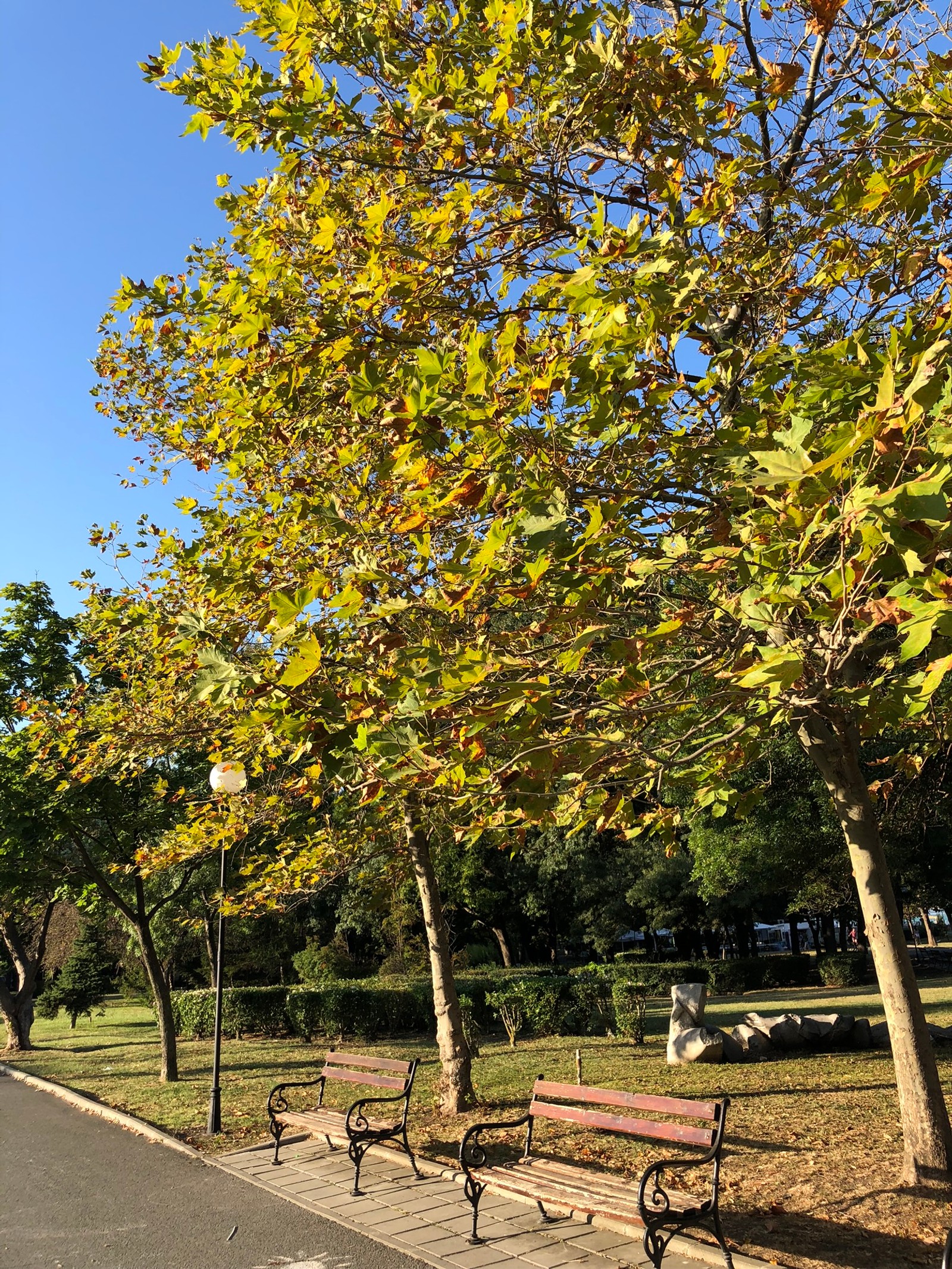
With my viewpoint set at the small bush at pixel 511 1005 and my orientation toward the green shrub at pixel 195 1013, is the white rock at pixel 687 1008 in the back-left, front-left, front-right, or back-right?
back-left

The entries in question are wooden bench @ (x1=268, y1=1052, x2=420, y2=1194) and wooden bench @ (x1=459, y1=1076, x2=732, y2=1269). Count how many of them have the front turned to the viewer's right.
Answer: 0

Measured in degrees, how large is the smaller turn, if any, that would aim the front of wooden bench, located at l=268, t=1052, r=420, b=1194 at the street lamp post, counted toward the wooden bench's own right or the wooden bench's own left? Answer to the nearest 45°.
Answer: approximately 90° to the wooden bench's own right

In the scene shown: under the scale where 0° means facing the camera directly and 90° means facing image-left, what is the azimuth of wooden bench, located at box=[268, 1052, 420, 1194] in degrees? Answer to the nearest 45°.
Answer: approximately 45°

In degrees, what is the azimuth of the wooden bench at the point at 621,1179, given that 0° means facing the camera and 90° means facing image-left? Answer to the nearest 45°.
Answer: approximately 45°

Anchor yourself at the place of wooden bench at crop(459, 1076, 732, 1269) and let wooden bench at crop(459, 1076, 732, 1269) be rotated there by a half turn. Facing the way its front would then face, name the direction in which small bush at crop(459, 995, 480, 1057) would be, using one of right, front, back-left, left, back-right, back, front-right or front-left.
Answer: front-left

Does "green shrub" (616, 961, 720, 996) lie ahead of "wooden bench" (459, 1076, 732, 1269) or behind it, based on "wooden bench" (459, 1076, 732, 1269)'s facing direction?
behind

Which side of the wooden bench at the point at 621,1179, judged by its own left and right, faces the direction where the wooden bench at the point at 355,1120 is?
right

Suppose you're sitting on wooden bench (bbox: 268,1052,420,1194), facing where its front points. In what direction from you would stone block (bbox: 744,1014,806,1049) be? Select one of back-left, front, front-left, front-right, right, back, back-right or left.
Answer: back

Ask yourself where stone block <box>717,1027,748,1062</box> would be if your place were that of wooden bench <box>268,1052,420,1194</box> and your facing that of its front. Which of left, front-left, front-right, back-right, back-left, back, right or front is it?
back

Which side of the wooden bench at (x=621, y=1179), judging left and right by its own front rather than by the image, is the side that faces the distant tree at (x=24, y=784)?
right

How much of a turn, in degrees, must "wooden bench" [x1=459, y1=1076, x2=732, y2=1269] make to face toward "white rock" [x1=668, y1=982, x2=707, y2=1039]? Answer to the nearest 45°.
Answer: approximately 135° to its right

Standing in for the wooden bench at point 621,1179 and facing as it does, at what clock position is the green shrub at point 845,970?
The green shrub is roughly at 5 o'clock from the wooden bench.

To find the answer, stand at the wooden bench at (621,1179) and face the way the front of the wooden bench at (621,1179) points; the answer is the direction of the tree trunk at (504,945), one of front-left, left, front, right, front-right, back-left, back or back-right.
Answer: back-right

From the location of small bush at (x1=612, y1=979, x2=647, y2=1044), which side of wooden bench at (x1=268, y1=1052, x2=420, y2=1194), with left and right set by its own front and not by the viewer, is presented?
back

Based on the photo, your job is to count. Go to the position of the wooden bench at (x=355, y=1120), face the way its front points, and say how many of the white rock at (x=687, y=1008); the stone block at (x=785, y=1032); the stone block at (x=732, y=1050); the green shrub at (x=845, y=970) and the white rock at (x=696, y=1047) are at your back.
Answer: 5
